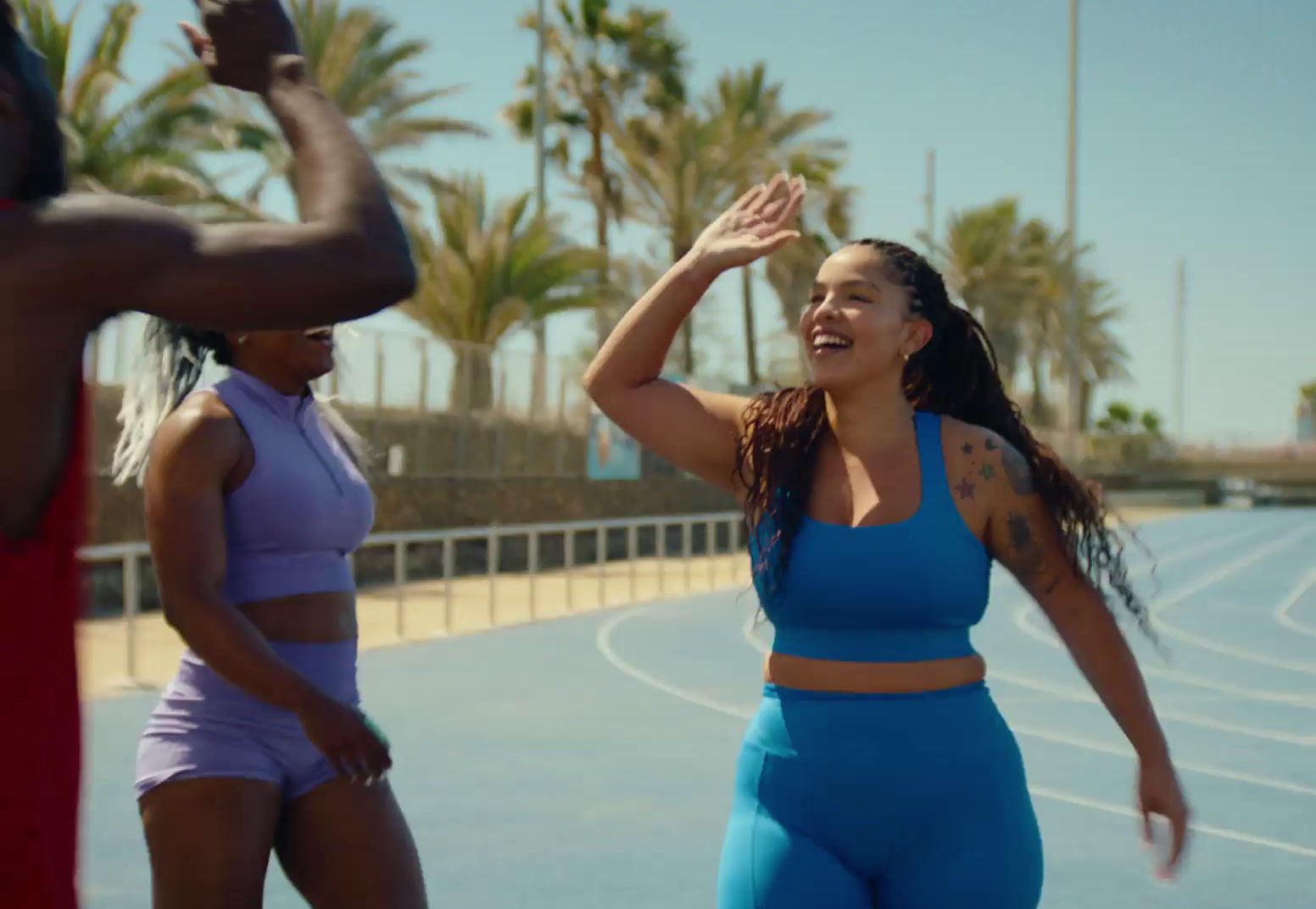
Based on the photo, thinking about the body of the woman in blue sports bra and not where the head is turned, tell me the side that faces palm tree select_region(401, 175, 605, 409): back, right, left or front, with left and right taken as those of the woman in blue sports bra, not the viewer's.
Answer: back

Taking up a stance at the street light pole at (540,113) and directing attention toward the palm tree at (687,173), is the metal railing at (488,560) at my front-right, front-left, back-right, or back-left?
back-right

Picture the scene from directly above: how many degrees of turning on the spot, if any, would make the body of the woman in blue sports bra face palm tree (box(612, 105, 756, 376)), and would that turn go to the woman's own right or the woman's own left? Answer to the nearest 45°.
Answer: approximately 180°

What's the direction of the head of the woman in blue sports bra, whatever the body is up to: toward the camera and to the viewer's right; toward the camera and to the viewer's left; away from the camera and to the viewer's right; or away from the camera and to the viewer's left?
toward the camera and to the viewer's left

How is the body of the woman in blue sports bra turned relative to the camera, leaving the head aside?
toward the camera

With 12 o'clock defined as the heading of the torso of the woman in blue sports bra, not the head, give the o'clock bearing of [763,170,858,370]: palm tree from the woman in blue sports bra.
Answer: The palm tree is roughly at 6 o'clock from the woman in blue sports bra.

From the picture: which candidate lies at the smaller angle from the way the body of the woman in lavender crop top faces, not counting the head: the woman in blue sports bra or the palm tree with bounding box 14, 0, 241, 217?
the woman in blue sports bra

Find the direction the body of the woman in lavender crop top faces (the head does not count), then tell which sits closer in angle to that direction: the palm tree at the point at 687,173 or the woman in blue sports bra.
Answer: the woman in blue sports bra

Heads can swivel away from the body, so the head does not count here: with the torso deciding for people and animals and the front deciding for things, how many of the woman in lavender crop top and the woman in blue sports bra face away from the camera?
0
